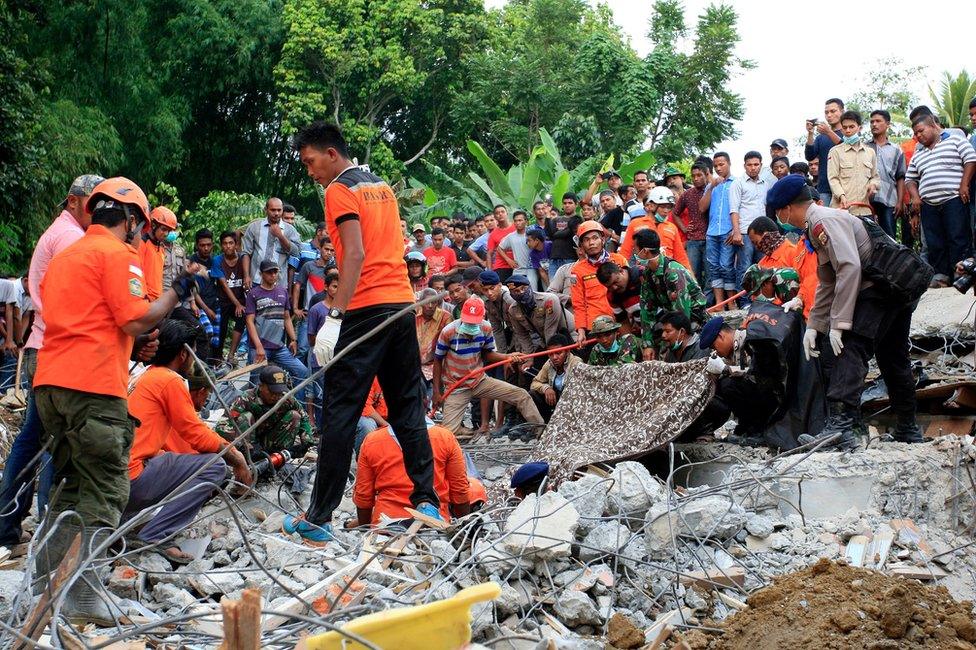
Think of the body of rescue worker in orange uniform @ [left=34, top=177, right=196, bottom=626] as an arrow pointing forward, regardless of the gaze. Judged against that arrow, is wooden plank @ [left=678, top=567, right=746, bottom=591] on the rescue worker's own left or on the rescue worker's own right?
on the rescue worker's own right

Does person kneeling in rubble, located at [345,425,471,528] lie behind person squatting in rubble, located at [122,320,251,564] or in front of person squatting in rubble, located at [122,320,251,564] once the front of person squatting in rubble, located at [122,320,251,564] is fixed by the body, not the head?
in front

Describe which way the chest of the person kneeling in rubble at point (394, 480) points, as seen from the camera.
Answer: away from the camera

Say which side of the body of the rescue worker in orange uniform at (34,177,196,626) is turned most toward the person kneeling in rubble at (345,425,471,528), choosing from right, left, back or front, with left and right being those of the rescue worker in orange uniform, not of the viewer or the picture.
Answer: front

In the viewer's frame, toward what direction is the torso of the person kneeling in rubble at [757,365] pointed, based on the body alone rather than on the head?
to the viewer's left

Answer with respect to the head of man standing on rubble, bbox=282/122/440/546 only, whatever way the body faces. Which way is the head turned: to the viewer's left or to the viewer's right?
to the viewer's left

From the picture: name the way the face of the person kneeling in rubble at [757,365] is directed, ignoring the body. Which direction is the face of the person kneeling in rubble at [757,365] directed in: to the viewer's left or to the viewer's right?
to the viewer's left

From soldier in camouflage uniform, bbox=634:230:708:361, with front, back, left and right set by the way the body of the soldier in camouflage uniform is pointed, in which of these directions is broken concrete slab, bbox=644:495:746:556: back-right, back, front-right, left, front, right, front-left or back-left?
front-left

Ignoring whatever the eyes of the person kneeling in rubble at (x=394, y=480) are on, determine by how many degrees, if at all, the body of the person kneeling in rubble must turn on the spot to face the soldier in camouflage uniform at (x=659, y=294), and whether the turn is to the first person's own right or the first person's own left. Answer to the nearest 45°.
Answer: approximately 45° to the first person's own right

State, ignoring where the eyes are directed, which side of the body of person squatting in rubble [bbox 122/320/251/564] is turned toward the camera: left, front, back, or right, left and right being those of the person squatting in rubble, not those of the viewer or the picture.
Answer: right

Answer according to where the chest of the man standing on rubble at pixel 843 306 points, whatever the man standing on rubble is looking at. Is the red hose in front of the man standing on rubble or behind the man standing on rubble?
in front

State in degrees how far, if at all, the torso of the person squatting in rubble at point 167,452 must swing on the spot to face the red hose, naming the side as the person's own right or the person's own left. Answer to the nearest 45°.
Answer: approximately 45° to the person's own left

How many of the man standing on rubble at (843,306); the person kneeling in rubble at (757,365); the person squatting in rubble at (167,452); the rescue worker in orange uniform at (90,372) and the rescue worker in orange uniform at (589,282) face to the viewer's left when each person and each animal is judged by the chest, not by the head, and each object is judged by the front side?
2

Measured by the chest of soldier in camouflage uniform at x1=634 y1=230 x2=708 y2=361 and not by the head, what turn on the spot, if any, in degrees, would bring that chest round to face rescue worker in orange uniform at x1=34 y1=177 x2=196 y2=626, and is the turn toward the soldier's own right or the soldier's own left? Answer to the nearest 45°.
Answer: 0° — they already face them

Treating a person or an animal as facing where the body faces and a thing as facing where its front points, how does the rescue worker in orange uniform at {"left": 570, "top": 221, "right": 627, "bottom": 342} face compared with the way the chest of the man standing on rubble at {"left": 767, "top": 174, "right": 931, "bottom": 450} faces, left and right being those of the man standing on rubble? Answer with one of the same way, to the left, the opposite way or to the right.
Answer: to the left

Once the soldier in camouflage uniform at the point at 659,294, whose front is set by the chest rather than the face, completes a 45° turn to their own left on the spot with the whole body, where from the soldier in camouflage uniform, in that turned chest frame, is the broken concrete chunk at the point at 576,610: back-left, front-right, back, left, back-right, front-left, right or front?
front

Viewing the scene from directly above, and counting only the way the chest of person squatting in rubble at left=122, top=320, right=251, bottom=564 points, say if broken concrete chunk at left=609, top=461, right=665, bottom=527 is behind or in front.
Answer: in front

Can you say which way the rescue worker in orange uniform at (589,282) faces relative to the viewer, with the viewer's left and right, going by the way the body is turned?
facing the viewer

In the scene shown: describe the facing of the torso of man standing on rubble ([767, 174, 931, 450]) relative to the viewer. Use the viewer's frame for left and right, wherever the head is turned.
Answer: facing to the left of the viewer

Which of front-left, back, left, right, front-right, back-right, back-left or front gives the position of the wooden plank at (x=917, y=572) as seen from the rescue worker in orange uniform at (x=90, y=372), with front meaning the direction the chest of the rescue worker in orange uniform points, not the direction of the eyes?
front-right

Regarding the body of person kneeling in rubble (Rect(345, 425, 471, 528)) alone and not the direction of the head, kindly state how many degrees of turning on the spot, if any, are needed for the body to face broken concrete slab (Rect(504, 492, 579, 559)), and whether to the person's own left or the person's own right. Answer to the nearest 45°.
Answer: approximately 135° to the person's own right
